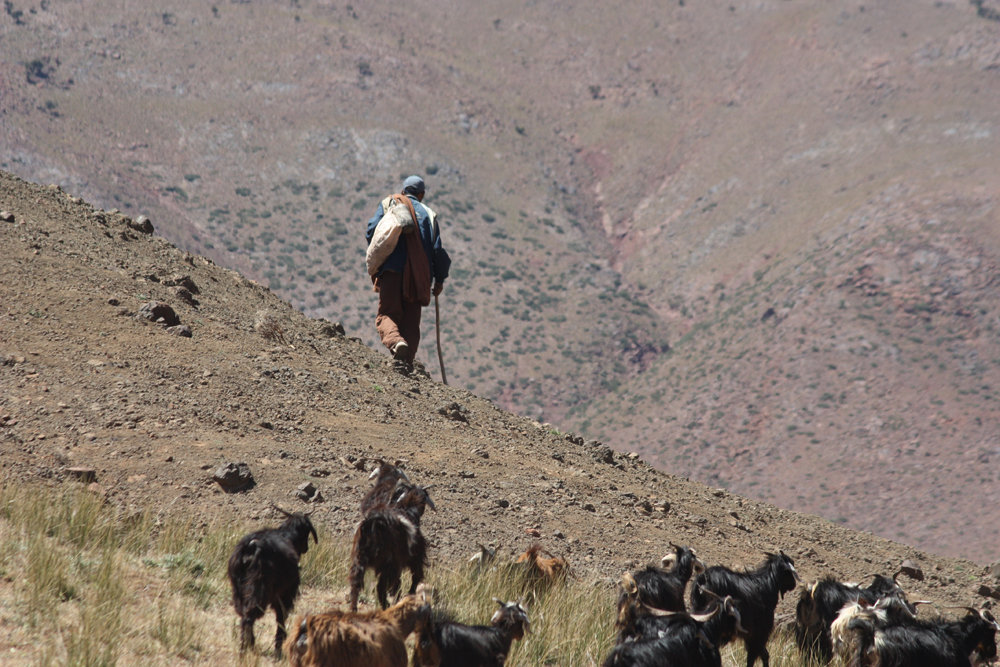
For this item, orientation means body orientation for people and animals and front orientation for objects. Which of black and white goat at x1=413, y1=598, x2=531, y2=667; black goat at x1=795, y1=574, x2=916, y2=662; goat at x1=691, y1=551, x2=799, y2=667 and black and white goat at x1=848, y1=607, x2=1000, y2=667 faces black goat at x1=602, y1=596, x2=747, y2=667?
black and white goat at x1=413, y1=598, x2=531, y2=667

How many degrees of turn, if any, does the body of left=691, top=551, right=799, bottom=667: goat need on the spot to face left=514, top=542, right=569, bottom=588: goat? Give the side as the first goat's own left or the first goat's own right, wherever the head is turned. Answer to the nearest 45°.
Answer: approximately 180°

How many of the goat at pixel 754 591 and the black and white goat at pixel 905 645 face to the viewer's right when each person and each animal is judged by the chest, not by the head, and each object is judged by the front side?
2

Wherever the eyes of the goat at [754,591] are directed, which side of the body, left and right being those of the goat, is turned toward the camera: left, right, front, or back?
right

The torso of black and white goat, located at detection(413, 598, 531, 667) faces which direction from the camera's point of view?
to the viewer's right
